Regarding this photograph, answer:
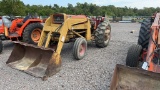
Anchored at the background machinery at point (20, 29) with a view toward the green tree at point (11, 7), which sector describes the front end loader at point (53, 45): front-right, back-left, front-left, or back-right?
back-right

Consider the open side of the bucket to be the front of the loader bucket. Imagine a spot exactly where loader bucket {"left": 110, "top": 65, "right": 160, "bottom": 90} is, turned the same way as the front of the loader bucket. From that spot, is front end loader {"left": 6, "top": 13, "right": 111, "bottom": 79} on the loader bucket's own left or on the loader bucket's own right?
on the loader bucket's own right

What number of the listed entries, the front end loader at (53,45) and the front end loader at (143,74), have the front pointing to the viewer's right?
0

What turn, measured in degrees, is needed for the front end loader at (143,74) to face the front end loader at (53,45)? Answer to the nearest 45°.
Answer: approximately 90° to its right

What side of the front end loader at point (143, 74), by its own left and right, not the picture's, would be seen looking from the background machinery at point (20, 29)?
right

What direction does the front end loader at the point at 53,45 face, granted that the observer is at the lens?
facing the viewer and to the left of the viewer

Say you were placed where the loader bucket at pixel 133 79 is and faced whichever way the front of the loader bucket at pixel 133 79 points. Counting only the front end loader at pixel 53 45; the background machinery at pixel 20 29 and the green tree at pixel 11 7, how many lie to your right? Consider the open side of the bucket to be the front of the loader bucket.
3

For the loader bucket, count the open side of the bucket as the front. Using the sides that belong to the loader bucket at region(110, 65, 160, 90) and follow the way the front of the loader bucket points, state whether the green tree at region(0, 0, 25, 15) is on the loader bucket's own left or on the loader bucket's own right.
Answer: on the loader bucket's own right

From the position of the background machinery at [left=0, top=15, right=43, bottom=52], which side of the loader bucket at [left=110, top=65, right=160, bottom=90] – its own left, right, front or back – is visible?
right

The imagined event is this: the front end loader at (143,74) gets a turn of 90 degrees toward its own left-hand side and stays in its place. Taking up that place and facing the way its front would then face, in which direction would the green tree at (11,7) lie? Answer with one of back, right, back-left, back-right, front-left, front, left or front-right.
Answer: back

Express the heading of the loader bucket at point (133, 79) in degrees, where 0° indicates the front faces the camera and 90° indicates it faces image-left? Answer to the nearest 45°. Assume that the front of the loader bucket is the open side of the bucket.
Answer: approximately 45°

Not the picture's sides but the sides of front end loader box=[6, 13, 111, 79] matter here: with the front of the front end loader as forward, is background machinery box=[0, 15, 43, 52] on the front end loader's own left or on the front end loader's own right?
on the front end loader's own right
